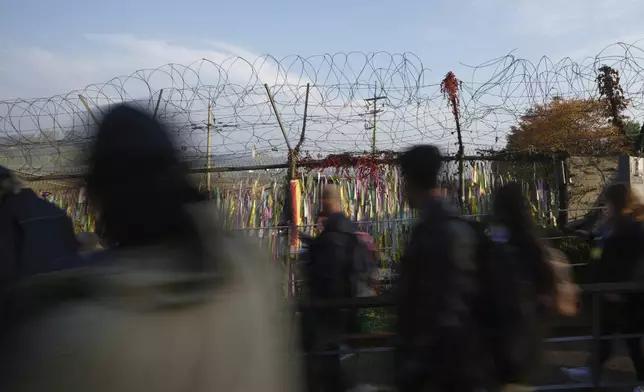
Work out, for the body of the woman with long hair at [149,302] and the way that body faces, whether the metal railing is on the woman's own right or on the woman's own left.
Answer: on the woman's own right

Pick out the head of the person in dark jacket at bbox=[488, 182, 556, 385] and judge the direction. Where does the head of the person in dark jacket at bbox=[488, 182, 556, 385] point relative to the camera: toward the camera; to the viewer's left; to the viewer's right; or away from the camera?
away from the camera

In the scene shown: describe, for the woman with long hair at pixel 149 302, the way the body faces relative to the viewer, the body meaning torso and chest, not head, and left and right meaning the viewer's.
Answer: facing away from the viewer and to the left of the viewer

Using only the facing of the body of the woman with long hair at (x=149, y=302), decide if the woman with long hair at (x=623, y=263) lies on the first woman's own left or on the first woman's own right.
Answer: on the first woman's own right

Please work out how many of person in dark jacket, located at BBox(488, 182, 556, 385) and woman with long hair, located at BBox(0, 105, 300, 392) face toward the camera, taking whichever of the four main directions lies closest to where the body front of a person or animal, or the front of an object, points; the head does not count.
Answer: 0

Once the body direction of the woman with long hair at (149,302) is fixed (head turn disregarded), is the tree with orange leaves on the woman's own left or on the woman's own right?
on the woman's own right

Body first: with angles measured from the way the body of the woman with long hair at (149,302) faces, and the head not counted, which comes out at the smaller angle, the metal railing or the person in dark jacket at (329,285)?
the person in dark jacket

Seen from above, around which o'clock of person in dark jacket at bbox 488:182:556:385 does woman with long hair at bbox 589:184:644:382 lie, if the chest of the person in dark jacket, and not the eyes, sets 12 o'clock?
The woman with long hair is roughly at 4 o'clock from the person in dark jacket.

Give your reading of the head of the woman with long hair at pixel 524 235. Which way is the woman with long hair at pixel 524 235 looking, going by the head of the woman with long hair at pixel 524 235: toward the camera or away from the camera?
away from the camera

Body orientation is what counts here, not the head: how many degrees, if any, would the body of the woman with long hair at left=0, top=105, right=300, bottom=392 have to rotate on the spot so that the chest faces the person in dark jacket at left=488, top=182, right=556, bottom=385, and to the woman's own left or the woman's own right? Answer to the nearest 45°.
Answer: approximately 90° to the woman's own right

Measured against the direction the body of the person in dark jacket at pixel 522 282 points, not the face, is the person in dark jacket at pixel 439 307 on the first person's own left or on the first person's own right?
on the first person's own left
